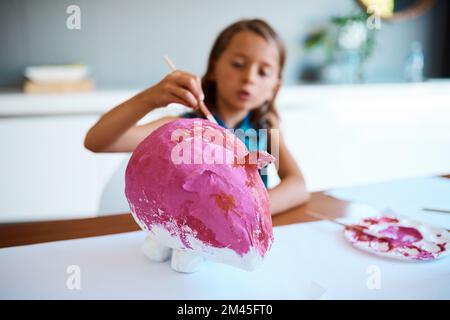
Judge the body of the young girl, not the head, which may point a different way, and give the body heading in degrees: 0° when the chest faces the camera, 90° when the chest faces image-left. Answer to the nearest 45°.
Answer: approximately 0°
